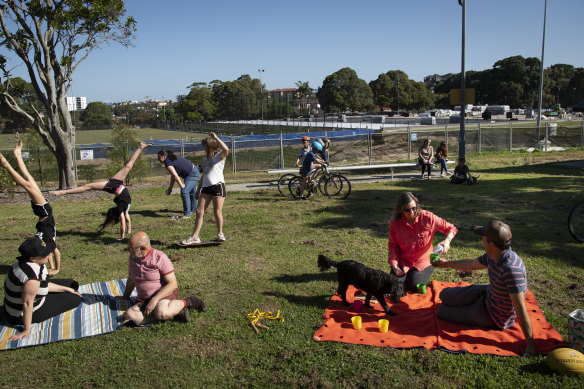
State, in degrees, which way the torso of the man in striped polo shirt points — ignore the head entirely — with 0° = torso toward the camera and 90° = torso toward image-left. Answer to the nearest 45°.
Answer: approximately 90°

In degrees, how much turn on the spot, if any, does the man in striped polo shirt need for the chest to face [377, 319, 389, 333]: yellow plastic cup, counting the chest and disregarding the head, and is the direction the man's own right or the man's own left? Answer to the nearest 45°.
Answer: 0° — they already face it

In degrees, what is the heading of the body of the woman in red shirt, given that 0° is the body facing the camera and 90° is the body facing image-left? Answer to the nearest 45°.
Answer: approximately 0°

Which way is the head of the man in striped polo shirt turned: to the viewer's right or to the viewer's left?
to the viewer's left

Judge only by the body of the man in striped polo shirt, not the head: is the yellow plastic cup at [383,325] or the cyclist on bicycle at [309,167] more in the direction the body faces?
the yellow plastic cup
